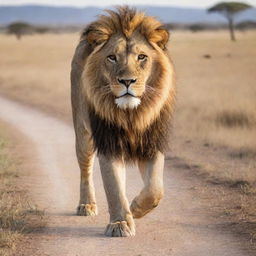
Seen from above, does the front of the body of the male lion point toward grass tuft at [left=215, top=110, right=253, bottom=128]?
no

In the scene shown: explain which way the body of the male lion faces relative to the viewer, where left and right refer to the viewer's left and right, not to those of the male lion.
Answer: facing the viewer

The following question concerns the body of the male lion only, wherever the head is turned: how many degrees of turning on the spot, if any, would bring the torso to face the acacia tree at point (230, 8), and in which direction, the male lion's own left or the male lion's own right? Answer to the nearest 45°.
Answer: approximately 180°
